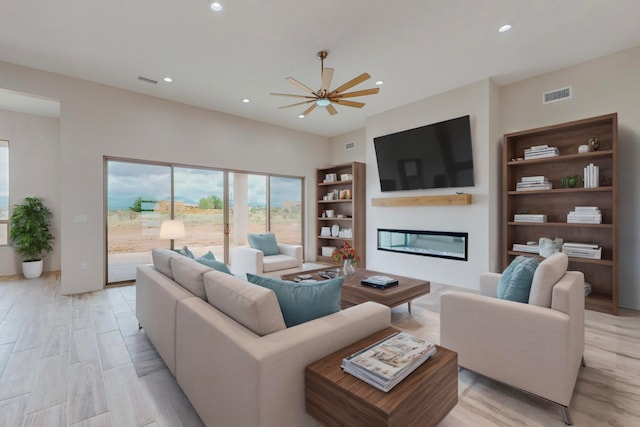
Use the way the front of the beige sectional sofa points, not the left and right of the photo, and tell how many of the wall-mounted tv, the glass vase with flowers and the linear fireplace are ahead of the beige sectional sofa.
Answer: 3

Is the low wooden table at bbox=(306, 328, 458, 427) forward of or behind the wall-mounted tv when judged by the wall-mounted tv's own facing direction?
forward

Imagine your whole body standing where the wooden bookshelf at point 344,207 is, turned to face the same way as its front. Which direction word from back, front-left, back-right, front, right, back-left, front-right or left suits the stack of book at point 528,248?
left

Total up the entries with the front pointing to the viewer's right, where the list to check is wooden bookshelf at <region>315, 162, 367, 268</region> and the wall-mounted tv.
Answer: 0

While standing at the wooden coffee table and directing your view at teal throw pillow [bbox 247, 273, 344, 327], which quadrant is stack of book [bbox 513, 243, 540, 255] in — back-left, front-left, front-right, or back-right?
back-left

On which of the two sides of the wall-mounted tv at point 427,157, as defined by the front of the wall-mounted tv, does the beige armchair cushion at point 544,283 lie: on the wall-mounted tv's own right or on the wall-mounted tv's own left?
on the wall-mounted tv's own left

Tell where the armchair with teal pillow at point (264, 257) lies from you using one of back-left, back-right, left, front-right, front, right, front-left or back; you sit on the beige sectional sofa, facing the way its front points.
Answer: front-left

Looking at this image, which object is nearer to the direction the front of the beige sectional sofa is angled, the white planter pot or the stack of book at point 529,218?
the stack of book

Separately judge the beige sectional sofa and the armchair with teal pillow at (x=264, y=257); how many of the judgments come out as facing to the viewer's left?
0

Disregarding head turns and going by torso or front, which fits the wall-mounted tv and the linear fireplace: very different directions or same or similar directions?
same or similar directions

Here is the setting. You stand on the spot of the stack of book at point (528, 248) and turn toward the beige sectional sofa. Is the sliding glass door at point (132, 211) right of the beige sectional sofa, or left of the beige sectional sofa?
right

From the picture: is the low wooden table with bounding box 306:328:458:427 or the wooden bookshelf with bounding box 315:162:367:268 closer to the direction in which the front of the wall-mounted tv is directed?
the low wooden table

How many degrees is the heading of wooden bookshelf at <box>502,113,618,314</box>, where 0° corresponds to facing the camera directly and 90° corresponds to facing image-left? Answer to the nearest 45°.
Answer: approximately 45°

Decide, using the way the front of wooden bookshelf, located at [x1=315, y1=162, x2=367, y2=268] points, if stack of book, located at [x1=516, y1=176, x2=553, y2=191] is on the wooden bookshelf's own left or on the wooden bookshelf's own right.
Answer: on the wooden bookshelf's own left

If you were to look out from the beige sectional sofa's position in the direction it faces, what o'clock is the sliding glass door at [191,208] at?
The sliding glass door is roughly at 10 o'clock from the beige sectional sofa.

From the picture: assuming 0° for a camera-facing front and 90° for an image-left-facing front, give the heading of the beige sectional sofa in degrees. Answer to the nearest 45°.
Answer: approximately 225°

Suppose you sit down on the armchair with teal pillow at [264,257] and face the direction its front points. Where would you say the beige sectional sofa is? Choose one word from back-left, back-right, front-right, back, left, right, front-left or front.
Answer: front-right

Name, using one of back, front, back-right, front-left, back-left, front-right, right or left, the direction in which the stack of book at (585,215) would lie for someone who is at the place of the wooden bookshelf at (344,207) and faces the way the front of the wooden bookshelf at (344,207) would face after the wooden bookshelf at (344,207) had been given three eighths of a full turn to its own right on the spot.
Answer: back-right
